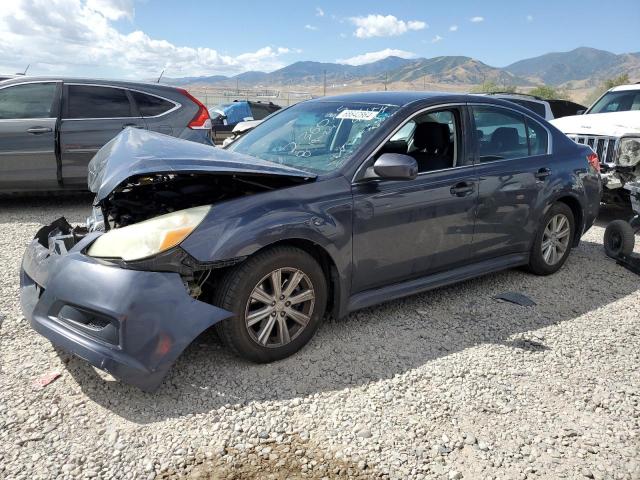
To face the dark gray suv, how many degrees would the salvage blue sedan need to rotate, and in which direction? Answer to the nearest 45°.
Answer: approximately 90° to its right

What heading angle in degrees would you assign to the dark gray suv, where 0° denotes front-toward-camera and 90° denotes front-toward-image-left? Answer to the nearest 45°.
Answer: approximately 90°

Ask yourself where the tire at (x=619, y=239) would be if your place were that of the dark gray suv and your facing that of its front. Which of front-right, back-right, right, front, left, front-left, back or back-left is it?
back-left

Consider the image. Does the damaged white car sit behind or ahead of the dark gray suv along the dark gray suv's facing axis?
behind

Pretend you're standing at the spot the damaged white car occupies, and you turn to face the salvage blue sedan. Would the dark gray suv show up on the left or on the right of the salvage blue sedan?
right

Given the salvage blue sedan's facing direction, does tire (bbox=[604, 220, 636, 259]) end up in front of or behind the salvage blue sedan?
behind

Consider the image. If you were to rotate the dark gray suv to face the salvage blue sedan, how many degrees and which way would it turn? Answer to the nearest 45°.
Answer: approximately 90° to its left
